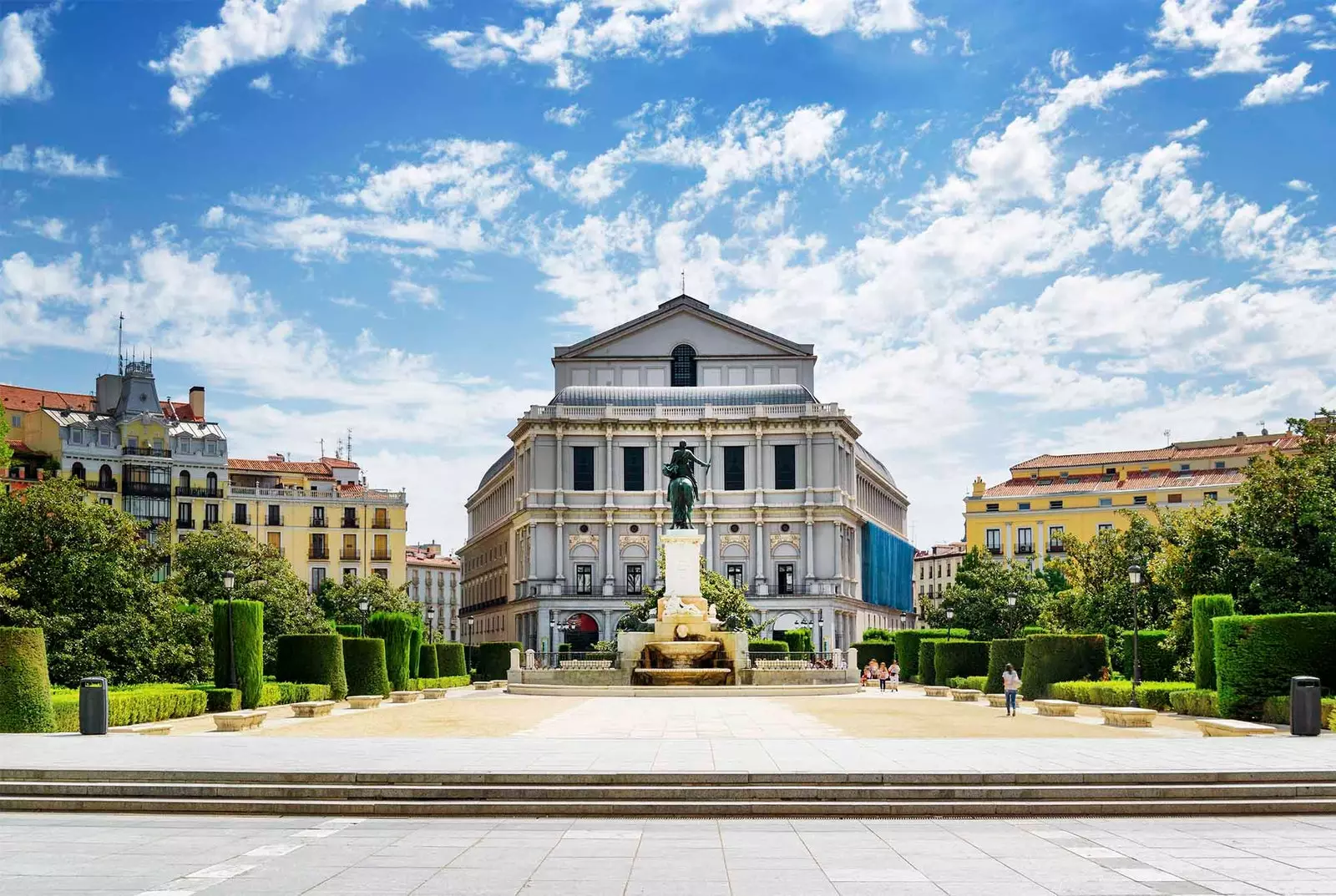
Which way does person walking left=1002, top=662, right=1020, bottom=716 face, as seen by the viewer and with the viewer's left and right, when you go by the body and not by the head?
facing away from the viewer

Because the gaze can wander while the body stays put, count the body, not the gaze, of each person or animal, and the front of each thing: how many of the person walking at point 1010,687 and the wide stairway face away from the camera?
1

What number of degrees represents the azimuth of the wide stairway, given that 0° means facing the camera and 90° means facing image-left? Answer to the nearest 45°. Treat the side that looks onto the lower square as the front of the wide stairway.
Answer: approximately 0°

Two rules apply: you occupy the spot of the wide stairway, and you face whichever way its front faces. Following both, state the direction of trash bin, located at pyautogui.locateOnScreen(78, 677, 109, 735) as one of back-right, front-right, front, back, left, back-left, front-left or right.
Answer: back-right

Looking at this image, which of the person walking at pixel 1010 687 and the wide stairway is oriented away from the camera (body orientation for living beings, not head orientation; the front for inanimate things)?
the person walking

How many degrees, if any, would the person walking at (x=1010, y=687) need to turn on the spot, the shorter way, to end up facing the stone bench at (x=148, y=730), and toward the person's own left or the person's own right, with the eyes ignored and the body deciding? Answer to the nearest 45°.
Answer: approximately 135° to the person's own left

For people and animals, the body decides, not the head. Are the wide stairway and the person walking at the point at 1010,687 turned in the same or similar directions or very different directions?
very different directions
